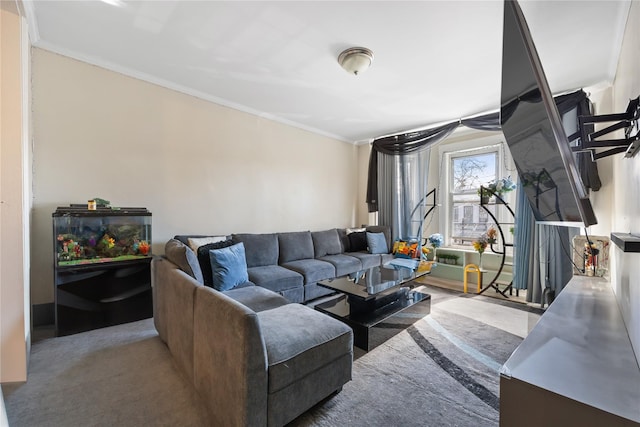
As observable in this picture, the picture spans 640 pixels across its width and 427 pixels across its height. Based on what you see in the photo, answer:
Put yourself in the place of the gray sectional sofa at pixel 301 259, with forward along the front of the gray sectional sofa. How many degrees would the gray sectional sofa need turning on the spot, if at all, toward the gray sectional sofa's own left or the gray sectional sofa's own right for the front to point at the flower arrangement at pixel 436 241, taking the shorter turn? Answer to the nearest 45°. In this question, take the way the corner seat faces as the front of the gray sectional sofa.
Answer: approximately 45° to the gray sectional sofa's own left

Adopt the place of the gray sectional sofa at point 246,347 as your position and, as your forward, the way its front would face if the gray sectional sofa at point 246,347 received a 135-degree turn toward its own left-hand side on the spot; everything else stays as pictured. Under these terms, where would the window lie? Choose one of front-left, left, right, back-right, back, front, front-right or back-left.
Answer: front-right

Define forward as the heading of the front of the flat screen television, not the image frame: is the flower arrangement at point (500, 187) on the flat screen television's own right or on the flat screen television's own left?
on the flat screen television's own right

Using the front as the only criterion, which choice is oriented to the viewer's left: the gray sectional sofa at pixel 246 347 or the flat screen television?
the flat screen television

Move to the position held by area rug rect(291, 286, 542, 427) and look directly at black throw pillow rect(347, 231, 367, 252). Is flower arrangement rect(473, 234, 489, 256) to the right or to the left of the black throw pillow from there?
right

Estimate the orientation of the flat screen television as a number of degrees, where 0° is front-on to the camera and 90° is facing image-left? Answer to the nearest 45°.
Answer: approximately 90°

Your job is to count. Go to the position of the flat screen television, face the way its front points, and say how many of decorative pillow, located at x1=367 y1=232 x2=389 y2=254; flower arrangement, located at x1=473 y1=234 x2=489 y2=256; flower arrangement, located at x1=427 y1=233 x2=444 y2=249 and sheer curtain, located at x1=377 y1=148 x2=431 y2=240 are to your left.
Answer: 0

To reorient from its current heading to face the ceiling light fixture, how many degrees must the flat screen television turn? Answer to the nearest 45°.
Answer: approximately 45° to its right

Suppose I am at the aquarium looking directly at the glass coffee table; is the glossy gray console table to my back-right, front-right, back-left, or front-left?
front-right

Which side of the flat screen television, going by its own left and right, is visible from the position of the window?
right

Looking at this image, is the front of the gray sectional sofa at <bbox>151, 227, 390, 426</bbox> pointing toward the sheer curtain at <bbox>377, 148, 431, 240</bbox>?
no

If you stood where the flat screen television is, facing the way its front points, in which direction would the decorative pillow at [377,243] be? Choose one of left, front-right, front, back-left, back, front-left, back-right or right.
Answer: front-right

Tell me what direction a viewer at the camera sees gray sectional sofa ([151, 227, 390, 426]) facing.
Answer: facing the viewer and to the right of the viewer

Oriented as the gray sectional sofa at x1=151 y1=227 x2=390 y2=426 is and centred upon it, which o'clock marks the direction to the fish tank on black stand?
The fish tank on black stand is roughly at 4 o'clock from the gray sectional sofa.

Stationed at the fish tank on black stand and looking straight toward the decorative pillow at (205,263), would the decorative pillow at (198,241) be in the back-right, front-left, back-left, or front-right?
front-left
